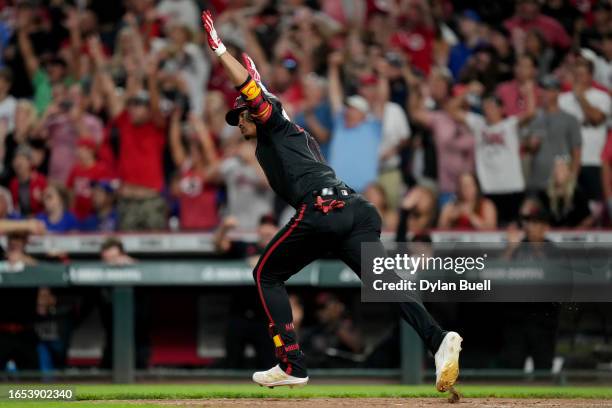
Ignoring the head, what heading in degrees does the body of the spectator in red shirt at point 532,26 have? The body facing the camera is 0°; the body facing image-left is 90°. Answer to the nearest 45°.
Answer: approximately 0°

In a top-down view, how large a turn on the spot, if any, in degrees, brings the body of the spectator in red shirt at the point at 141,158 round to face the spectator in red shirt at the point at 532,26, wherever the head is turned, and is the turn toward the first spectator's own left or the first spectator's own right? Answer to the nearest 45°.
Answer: approximately 90° to the first spectator's own left

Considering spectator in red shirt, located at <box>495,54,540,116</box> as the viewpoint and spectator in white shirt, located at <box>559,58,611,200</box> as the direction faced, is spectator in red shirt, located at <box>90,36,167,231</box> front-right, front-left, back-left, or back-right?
back-right

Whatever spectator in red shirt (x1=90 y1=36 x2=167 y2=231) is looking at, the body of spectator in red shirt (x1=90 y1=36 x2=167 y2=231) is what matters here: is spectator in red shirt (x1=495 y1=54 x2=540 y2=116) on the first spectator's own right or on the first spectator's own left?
on the first spectator's own left

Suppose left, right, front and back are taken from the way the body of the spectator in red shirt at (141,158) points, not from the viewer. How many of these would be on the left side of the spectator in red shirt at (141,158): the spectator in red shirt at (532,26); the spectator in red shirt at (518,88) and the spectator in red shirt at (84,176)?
2

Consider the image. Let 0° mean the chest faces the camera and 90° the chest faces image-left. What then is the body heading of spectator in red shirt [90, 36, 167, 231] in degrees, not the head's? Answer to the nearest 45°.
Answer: approximately 0°

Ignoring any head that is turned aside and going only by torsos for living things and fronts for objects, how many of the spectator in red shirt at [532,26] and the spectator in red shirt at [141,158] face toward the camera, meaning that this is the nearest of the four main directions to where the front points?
2

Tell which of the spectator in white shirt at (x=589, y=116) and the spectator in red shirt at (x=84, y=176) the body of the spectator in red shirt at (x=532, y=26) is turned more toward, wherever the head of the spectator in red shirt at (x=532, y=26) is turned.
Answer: the spectator in white shirt

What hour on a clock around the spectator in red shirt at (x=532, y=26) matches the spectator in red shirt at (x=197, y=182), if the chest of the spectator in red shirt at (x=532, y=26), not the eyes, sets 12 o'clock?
the spectator in red shirt at (x=197, y=182) is roughly at 2 o'clock from the spectator in red shirt at (x=532, y=26).
